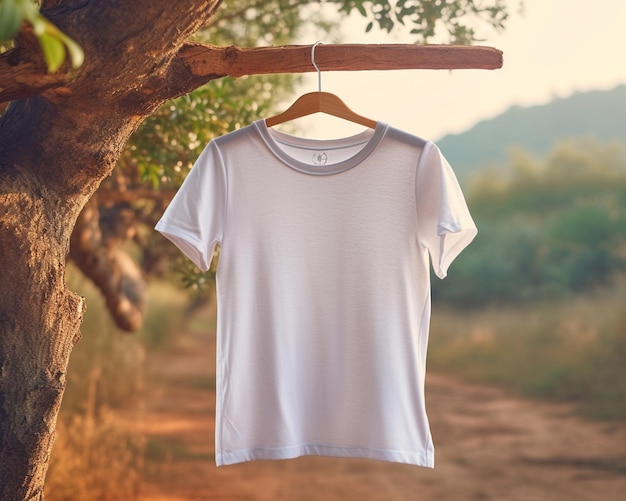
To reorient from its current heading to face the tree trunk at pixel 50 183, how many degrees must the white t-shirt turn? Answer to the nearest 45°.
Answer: approximately 45° to its right

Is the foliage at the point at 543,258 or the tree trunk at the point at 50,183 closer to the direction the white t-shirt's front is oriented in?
the tree trunk

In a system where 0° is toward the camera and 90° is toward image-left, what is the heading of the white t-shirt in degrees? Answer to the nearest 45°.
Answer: approximately 0°

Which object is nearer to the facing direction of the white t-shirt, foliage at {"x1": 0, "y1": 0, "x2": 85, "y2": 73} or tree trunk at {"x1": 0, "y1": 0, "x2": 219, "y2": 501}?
the foliage

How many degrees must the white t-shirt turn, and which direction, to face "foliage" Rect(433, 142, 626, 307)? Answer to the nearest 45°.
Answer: approximately 180°

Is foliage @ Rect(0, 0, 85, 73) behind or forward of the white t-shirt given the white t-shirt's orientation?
forward
